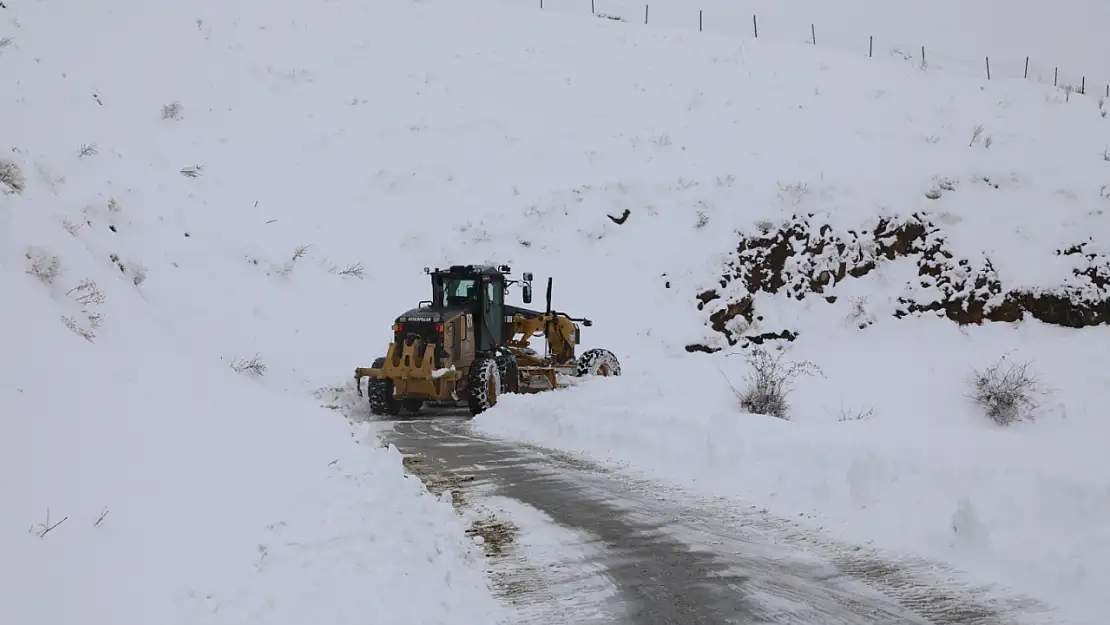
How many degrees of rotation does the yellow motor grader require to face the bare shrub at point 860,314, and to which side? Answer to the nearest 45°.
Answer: approximately 45° to its right

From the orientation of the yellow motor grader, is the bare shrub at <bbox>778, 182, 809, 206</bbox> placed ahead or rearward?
ahead

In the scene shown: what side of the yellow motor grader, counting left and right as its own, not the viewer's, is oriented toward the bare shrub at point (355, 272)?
left

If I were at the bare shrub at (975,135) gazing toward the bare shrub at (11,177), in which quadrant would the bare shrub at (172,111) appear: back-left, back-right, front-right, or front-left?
front-right

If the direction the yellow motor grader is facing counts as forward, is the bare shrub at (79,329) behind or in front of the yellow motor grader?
behind

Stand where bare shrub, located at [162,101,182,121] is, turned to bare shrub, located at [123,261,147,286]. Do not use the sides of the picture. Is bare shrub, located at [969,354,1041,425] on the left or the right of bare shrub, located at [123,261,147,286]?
left

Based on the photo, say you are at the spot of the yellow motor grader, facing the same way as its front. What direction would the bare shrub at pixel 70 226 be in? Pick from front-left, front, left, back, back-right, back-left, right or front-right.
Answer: back

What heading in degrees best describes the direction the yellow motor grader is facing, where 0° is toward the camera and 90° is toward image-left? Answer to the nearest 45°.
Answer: approximately 225°

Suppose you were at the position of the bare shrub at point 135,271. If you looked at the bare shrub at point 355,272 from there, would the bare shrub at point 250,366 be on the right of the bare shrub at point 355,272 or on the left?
right

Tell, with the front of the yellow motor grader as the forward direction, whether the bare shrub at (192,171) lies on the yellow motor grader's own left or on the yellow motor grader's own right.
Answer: on the yellow motor grader's own left
